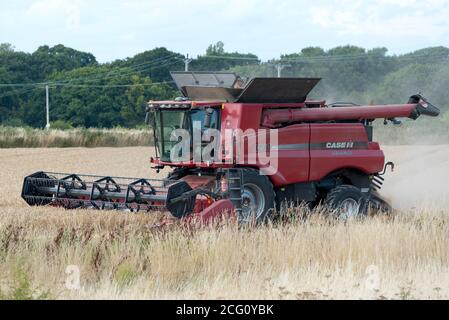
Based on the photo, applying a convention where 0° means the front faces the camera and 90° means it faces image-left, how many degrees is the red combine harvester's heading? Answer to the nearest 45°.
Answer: approximately 45°
